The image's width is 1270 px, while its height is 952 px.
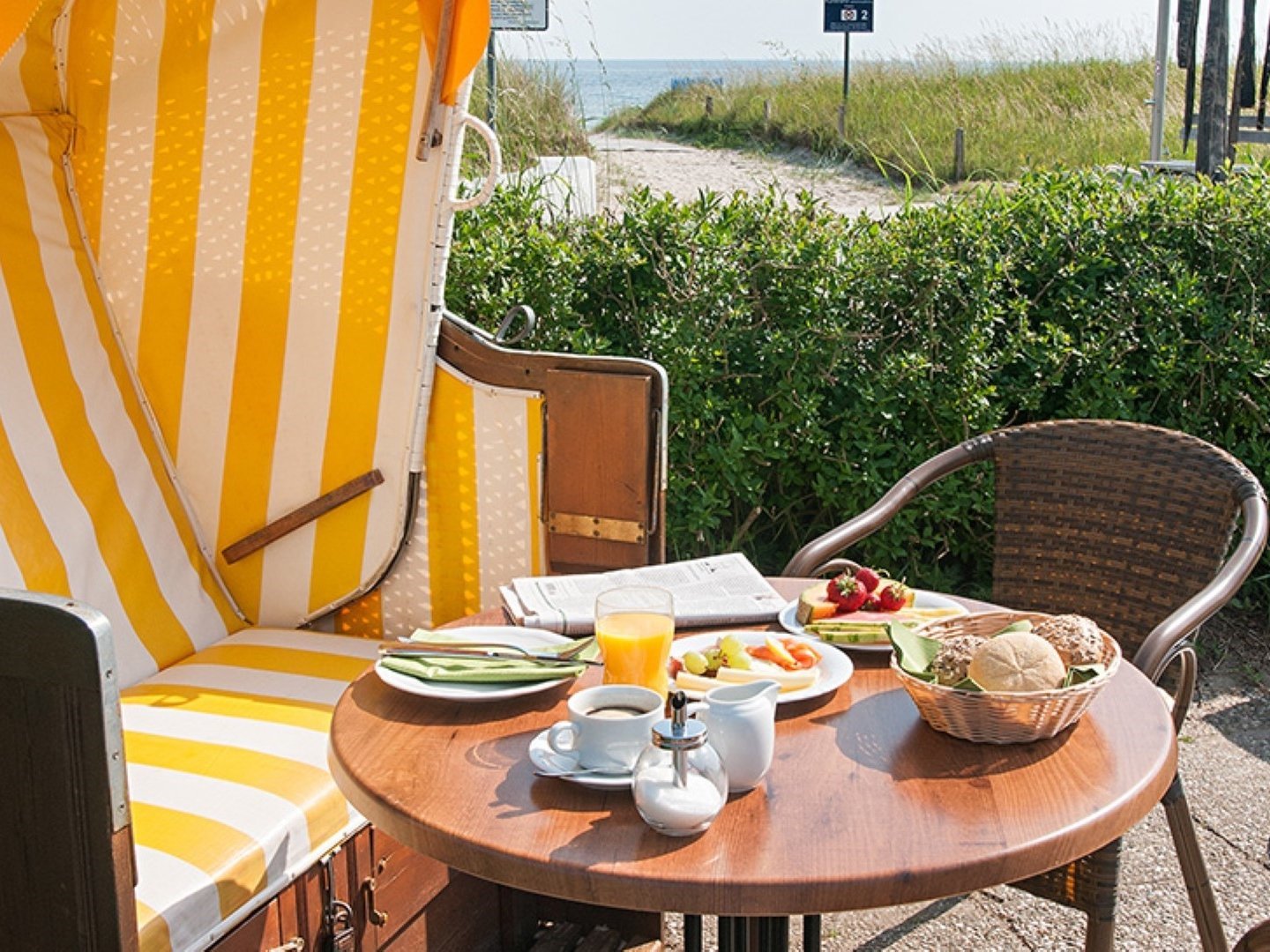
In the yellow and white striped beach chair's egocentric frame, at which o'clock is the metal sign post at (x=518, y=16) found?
The metal sign post is roughly at 8 o'clock from the yellow and white striped beach chair.

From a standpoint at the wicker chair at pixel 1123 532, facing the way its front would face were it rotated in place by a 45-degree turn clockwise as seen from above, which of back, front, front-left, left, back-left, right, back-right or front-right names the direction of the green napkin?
front-left

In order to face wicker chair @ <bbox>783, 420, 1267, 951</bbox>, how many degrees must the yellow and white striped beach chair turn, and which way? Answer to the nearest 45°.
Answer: approximately 45° to its left

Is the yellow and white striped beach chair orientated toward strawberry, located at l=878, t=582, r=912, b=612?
yes

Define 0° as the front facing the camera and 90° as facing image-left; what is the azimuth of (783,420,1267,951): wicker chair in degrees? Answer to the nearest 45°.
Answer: approximately 45°

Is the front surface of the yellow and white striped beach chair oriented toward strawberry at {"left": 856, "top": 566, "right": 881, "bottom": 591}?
yes

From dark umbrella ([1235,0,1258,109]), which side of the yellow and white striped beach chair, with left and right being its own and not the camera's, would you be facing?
left

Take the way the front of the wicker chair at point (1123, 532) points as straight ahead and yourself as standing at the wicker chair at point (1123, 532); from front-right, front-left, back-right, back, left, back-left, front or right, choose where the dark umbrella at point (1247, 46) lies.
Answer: back-right

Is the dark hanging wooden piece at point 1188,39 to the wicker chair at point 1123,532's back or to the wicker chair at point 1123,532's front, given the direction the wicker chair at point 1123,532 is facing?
to the back

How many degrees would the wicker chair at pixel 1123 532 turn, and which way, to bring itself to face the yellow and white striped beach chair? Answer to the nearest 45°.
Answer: approximately 45° to its right

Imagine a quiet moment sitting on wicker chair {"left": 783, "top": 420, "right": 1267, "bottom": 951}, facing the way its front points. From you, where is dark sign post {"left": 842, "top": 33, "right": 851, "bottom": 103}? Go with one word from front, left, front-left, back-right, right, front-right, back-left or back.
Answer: back-right

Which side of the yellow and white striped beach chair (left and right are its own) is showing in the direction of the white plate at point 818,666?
front

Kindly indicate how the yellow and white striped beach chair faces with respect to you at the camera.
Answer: facing the viewer and to the right of the viewer

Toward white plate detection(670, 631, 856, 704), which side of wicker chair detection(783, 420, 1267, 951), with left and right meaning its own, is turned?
front
